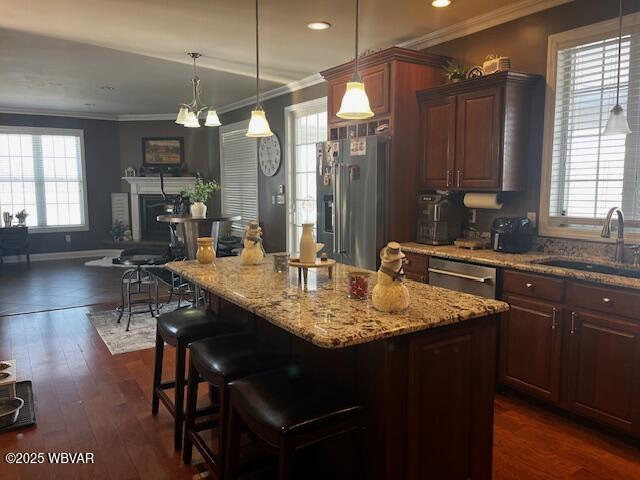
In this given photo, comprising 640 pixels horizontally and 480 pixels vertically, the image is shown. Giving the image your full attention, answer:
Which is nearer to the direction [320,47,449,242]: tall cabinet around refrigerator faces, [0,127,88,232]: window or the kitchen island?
the kitchen island

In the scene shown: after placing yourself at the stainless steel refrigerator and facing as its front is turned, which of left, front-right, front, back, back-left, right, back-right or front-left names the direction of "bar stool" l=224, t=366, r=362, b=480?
front-left

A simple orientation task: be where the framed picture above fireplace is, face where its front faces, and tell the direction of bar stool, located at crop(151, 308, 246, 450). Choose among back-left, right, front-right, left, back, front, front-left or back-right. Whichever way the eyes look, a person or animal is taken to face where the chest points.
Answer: front

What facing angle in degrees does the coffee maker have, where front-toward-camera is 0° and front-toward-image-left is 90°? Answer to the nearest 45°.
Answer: approximately 45°

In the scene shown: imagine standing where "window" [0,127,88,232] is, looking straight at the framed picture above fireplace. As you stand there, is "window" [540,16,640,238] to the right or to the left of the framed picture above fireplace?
right

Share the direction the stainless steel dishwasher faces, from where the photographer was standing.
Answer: facing the viewer and to the left of the viewer

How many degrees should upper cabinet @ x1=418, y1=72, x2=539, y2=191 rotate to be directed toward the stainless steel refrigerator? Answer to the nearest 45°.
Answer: approximately 45° to its right

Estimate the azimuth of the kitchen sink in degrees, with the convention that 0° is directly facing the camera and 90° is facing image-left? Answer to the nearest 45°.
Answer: approximately 45°

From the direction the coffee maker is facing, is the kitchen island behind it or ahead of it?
ahead

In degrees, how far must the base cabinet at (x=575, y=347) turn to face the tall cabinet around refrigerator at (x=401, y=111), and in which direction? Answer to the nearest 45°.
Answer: approximately 90° to its right

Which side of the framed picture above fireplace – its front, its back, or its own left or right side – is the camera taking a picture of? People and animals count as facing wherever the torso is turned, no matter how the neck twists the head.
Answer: front

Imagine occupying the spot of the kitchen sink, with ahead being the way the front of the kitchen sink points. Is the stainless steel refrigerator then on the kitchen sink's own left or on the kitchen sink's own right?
on the kitchen sink's own right

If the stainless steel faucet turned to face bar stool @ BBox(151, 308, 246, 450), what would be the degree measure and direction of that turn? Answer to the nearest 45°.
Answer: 0° — it already faces it

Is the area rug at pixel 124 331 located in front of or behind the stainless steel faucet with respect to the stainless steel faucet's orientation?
in front
